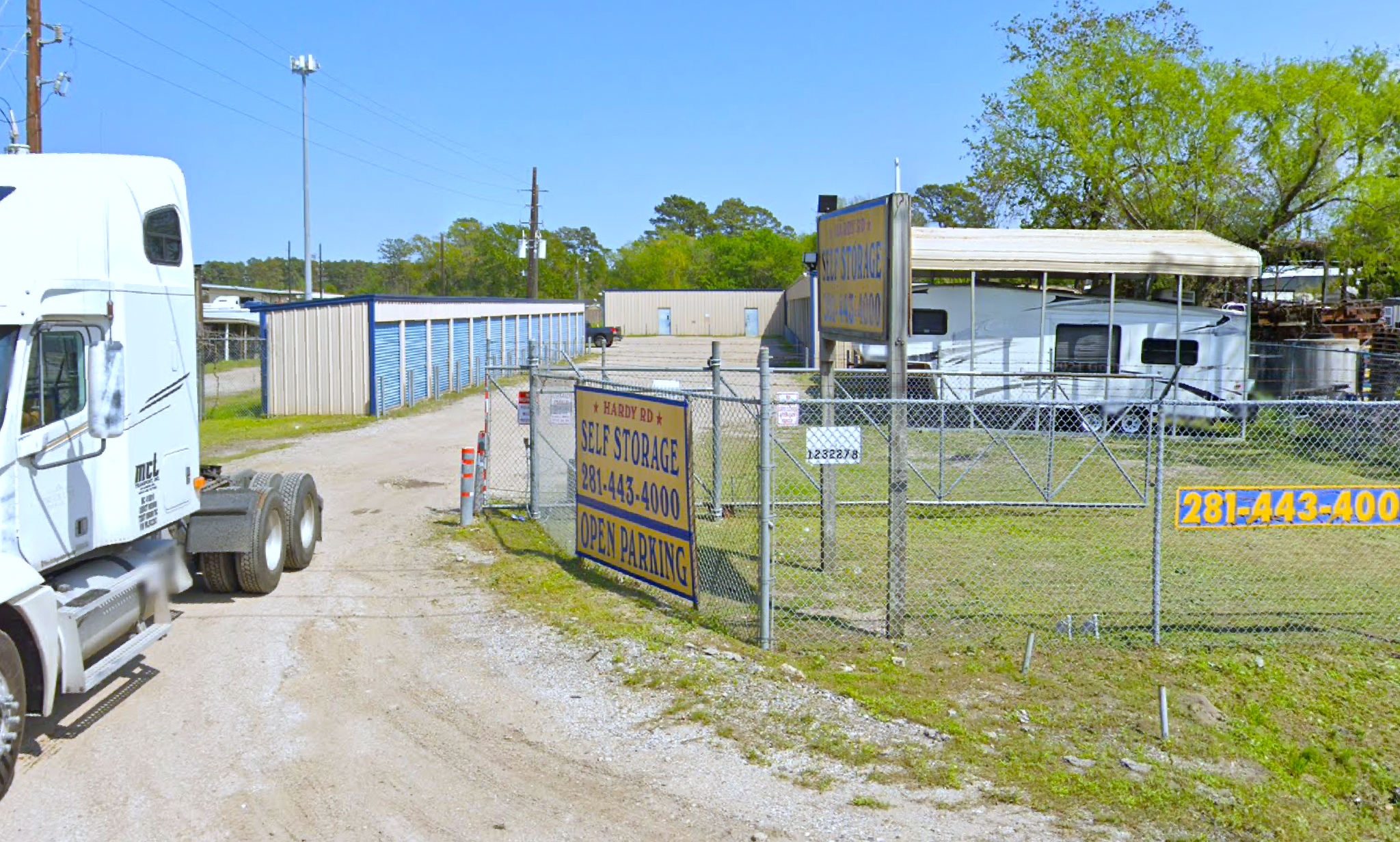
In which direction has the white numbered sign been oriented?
toward the camera

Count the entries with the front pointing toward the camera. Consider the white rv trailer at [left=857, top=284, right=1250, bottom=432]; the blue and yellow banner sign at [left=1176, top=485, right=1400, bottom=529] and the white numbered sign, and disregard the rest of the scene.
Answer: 2

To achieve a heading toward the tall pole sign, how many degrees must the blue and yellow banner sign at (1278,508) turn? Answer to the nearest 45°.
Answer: approximately 90° to its right

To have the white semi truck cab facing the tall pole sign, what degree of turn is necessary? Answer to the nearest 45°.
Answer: approximately 135° to its left

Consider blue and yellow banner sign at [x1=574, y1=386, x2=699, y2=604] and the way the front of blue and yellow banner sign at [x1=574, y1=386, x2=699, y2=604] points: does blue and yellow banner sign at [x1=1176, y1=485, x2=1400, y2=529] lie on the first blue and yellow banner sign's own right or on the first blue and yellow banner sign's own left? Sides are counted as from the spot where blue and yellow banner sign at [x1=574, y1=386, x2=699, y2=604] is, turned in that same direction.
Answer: on the first blue and yellow banner sign's own left

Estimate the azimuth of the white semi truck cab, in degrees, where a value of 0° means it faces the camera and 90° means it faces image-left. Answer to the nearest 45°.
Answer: approximately 45°

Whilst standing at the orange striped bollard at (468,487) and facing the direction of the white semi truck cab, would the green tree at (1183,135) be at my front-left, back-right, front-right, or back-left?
back-left

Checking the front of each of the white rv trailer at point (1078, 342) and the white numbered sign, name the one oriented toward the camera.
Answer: the white numbered sign

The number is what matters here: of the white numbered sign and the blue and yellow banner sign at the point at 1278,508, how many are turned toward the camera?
2

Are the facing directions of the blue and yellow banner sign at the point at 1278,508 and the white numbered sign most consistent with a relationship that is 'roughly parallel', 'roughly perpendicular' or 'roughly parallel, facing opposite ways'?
roughly parallel

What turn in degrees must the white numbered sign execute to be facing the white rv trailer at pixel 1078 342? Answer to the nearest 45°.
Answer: approximately 180°

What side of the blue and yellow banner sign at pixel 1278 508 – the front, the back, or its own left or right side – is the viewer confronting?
front

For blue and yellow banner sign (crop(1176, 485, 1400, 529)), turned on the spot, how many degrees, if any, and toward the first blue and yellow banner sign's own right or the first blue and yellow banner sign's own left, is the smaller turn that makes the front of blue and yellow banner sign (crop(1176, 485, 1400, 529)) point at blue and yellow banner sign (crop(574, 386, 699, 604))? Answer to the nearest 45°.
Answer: approximately 90° to the first blue and yellow banner sign's own right

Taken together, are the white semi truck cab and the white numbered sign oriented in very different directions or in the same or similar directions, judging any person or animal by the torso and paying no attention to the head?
same or similar directions

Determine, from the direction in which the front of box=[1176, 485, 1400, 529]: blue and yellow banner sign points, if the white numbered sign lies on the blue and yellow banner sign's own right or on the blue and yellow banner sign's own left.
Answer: on the blue and yellow banner sign's own right
